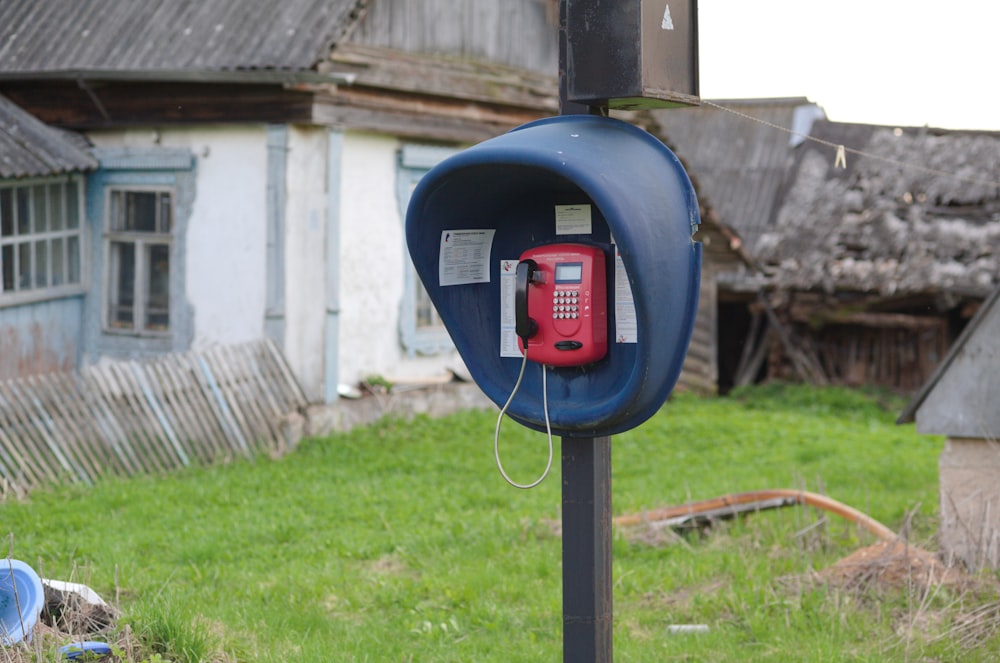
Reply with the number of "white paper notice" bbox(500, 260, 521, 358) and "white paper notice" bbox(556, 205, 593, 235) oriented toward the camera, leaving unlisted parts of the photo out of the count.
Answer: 2

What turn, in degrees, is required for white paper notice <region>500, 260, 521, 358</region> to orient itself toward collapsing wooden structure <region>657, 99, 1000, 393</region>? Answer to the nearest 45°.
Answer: approximately 180°

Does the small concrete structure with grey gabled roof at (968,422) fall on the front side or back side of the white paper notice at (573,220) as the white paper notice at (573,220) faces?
on the back side

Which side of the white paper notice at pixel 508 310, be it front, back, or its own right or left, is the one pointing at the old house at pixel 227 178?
back

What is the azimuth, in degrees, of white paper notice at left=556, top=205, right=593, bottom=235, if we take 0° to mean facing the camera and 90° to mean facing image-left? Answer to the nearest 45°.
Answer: approximately 0°
